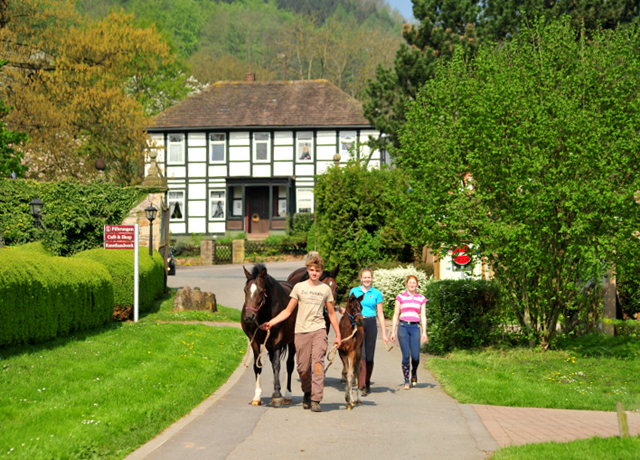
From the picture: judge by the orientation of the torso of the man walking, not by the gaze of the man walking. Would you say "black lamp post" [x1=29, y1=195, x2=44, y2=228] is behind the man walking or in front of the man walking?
behind

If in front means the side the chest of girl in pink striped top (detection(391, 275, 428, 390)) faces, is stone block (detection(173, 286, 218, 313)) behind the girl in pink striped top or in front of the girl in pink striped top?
behind

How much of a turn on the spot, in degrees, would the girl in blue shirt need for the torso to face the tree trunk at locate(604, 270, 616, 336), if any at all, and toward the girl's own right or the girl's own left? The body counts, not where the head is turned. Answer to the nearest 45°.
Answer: approximately 135° to the girl's own left

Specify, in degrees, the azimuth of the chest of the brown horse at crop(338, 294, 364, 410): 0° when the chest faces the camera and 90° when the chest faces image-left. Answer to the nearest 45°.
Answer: approximately 0°

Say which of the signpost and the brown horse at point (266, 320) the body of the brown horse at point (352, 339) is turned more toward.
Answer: the brown horse

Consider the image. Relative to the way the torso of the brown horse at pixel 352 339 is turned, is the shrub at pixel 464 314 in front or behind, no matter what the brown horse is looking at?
behind

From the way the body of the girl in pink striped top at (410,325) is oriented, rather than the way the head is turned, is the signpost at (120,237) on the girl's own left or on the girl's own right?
on the girl's own right

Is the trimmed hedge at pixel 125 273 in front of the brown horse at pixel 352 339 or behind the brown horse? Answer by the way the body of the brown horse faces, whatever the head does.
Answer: behind

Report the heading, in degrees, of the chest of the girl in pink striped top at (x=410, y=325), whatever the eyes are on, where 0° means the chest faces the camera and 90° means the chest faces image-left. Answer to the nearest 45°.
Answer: approximately 0°

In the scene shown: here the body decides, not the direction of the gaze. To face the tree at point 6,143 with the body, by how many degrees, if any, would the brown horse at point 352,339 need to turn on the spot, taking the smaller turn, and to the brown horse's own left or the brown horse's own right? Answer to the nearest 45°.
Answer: approximately 135° to the brown horse's own right
